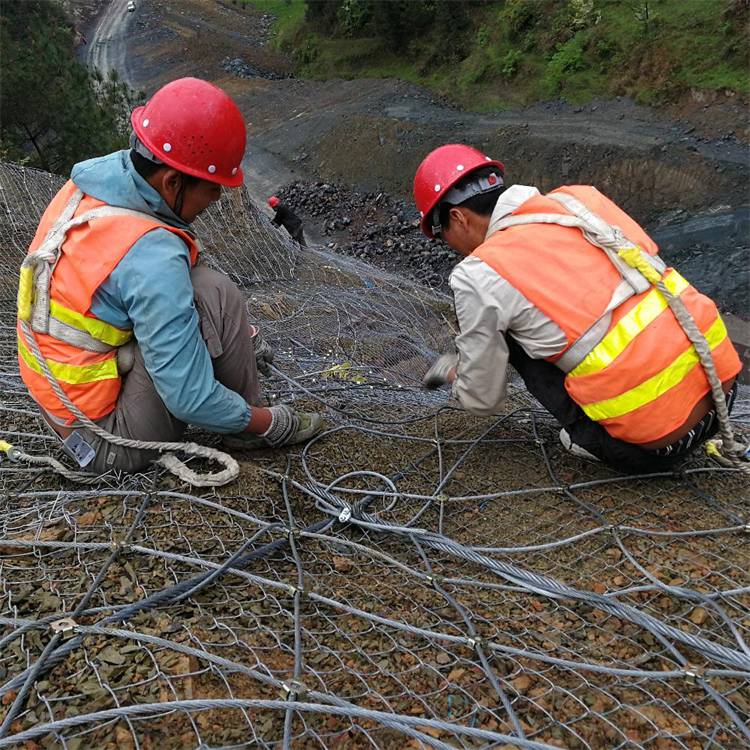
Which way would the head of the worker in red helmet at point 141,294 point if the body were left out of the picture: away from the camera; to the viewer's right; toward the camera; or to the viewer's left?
to the viewer's right

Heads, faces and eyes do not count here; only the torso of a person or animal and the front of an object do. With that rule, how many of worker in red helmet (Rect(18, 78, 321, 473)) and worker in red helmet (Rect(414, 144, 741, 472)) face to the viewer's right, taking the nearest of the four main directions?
1

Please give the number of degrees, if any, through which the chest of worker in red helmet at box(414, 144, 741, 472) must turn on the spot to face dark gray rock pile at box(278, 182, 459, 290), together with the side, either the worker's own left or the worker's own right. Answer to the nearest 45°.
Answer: approximately 45° to the worker's own right

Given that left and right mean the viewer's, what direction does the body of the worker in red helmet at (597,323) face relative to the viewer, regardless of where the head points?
facing away from the viewer and to the left of the viewer

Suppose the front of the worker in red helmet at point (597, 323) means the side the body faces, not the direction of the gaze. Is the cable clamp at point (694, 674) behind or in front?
behind

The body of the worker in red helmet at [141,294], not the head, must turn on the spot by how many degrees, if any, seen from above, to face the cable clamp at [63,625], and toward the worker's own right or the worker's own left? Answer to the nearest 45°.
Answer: approximately 90° to the worker's own right

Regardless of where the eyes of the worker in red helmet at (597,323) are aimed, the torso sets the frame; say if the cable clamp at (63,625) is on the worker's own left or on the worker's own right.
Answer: on the worker's own left

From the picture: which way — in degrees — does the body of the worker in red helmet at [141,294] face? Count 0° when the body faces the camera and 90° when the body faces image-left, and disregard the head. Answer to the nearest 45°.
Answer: approximately 270°
